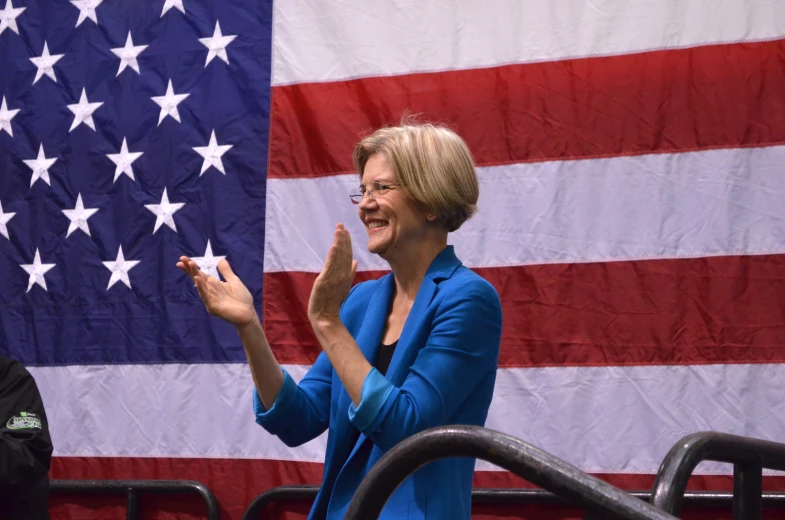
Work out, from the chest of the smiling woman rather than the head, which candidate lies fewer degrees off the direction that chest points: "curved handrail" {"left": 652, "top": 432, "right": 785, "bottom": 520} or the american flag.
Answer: the curved handrail

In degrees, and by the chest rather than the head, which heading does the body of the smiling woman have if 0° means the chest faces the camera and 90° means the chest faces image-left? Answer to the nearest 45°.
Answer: approximately 45°

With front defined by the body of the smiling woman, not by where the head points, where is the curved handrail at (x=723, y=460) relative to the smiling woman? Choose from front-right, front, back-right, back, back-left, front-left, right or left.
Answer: left

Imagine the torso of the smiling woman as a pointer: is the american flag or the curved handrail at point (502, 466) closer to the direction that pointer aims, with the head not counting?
the curved handrail

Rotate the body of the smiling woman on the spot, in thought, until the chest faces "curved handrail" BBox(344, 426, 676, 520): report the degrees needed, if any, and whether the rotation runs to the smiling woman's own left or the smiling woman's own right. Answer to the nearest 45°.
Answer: approximately 45° to the smiling woman's own left

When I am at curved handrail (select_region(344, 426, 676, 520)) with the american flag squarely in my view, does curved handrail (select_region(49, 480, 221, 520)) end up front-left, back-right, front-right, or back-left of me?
front-left

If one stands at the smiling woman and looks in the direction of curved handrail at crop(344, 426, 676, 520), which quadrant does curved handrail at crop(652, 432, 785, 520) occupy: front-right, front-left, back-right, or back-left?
front-left
